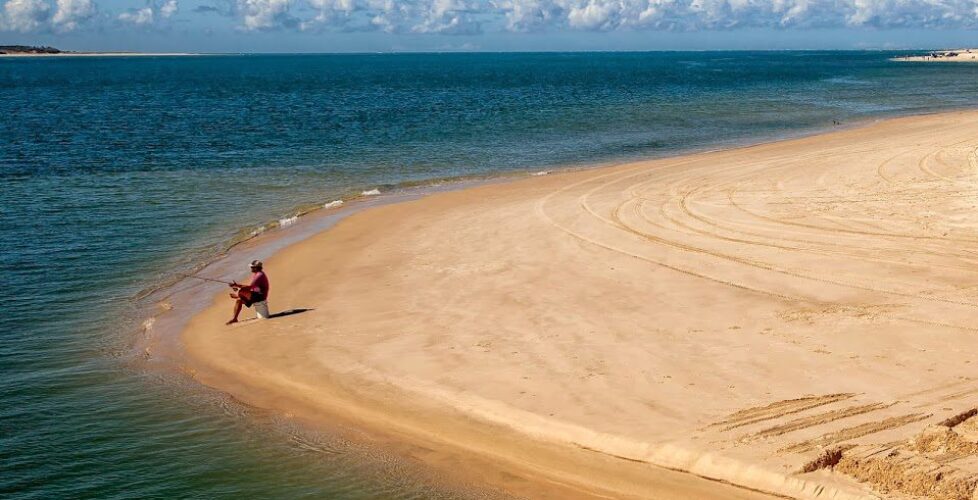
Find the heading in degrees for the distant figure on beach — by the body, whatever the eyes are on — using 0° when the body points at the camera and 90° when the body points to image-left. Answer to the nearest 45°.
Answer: approximately 90°
